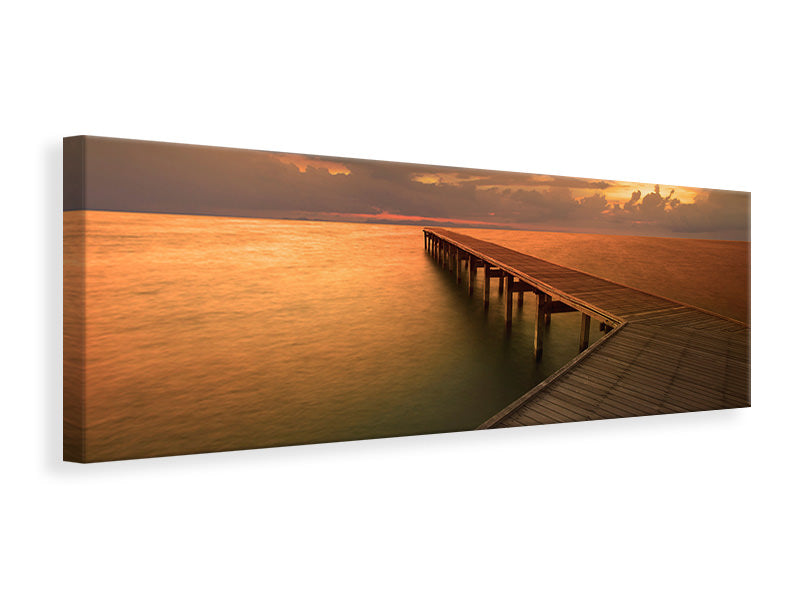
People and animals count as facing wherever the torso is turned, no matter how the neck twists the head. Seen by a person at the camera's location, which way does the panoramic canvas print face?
facing the viewer and to the right of the viewer
